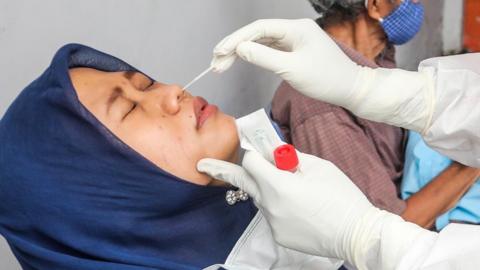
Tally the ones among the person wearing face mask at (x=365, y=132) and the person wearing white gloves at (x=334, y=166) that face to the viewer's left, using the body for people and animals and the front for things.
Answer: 1

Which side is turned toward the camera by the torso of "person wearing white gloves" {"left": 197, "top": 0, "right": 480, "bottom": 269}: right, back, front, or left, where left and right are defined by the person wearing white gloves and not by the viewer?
left

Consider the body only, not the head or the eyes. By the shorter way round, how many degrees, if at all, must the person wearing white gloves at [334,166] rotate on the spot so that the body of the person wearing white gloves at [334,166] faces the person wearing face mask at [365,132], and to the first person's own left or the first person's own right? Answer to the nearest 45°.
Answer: approximately 90° to the first person's own right

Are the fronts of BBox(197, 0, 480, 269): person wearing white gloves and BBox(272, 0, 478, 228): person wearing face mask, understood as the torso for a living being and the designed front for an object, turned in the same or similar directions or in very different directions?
very different directions
